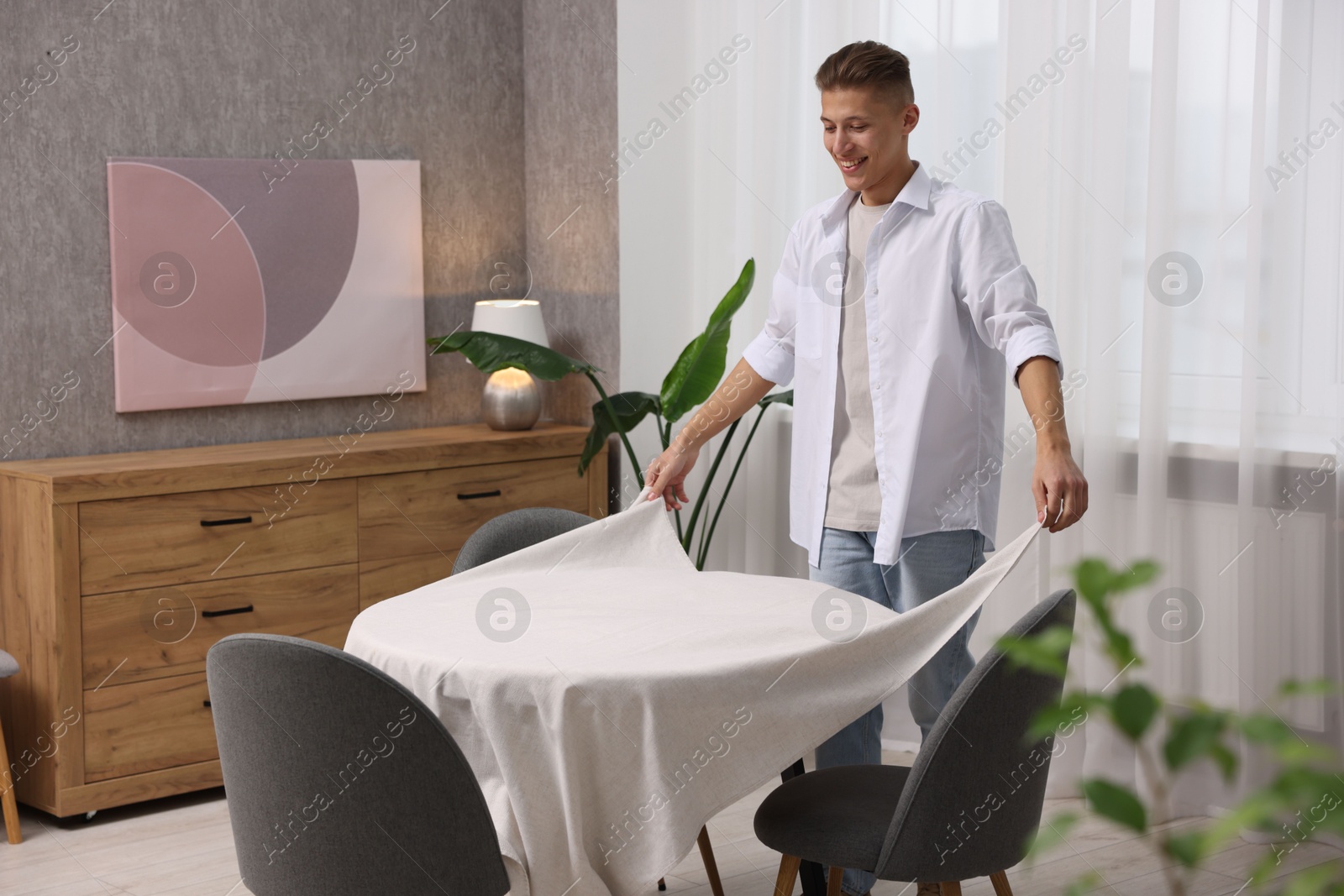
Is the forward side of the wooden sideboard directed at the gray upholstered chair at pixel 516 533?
yes

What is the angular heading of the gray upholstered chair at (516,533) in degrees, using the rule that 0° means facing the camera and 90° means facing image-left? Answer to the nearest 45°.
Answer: approximately 315°

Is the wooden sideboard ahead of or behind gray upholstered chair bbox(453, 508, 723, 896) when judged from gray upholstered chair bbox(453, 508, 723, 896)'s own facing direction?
behind

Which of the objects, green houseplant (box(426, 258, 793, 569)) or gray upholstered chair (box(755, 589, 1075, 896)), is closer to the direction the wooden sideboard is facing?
the gray upholstered chair

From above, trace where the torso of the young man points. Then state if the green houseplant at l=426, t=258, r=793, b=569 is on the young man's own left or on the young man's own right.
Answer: on the young man's own right

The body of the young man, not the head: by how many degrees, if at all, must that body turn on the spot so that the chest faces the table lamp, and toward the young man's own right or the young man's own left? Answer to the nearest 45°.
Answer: approximately 90° to the young man's own right
